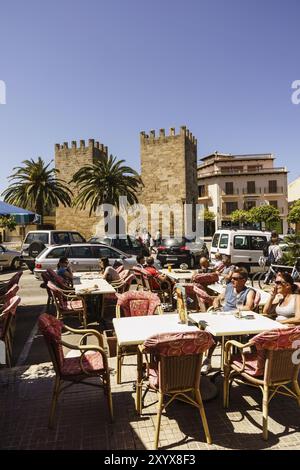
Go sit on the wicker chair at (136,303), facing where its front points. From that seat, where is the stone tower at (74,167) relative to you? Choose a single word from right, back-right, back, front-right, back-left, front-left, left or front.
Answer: back

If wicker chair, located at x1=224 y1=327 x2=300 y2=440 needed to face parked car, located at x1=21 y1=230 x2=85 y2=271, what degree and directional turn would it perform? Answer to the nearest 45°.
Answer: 0° — it already faces it

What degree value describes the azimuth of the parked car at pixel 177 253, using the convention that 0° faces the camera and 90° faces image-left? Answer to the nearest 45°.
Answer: approximately 225°

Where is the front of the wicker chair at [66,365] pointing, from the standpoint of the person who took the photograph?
facing to the right of the viewer

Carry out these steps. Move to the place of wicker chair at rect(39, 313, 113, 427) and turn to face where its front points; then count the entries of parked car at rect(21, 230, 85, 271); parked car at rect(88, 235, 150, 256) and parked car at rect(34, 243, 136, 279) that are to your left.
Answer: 3

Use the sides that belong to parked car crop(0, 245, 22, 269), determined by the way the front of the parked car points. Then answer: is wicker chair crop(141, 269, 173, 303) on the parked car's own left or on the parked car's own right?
on the parked car's own right
